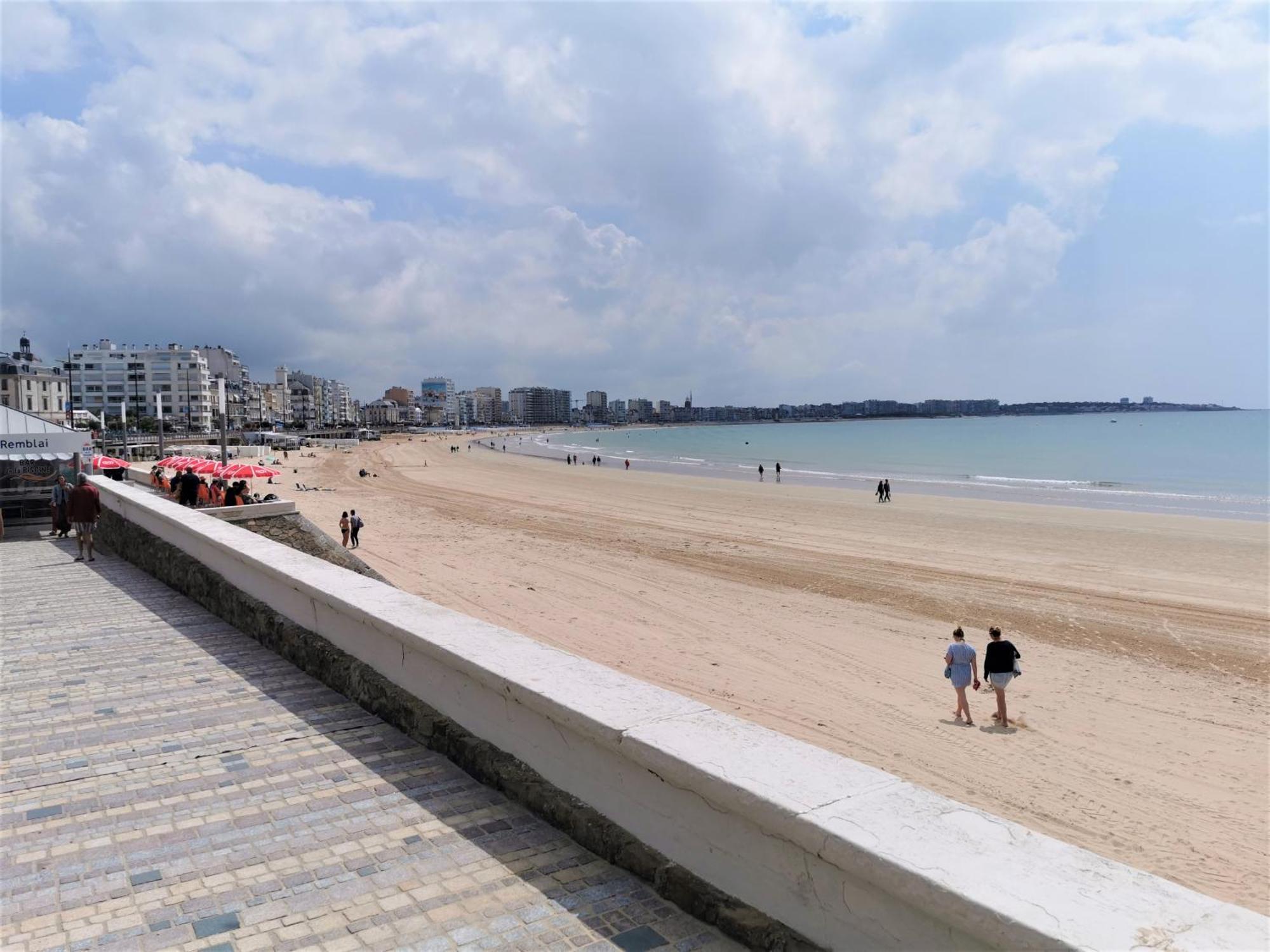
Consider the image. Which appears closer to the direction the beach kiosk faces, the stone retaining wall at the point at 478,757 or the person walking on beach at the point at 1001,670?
the stone retaining wall

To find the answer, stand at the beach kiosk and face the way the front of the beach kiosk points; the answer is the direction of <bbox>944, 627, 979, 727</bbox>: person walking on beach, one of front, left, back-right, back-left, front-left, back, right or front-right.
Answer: front-left

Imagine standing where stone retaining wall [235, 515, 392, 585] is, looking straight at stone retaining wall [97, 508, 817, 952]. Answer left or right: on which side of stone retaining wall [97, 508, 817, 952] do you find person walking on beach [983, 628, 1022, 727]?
left

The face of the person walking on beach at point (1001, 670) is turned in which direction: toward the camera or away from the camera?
away from the camera

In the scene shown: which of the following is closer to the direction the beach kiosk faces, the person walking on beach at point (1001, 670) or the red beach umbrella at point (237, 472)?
the person walking on beach

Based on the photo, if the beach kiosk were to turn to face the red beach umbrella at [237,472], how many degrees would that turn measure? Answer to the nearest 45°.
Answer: approximately 135° to its left

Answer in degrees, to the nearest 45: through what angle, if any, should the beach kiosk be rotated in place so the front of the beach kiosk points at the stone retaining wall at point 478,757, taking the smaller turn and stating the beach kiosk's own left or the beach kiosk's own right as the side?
0° — it already faces it

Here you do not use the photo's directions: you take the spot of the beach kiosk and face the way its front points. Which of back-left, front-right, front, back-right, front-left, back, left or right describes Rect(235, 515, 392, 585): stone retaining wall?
front-left

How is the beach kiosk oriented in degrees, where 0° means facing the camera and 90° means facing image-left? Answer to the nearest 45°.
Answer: approximately 0°

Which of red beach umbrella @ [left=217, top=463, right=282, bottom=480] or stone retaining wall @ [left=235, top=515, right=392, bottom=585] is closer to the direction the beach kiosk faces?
the stone retaining wall

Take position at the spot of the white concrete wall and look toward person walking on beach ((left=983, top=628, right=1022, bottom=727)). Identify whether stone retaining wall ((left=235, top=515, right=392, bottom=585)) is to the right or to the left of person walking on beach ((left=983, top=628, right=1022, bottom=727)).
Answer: left
